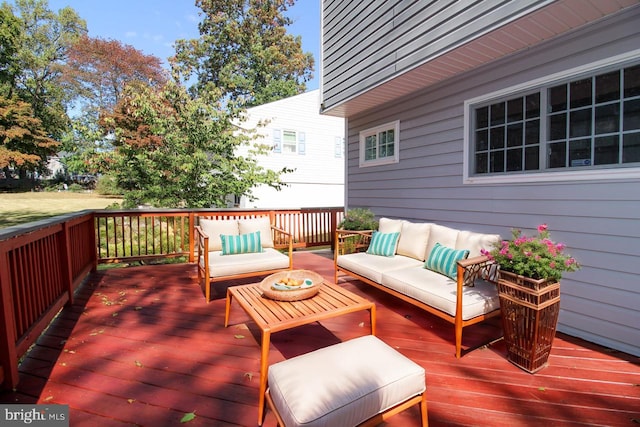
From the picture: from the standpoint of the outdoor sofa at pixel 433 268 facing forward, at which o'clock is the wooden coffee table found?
The wooden coffee table is roughly at 12 o'clock from the outdoor sofa.

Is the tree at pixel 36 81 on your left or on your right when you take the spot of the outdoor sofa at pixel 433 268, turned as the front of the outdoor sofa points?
on your right

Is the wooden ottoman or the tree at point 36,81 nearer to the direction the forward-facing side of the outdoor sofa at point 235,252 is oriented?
the wooden ottoman

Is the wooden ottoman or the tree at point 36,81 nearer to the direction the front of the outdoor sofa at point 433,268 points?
the wooden ottoman

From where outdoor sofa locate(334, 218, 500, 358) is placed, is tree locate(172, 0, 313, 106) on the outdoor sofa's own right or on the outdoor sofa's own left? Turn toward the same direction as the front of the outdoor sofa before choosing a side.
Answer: on the outdoor sofa's own right

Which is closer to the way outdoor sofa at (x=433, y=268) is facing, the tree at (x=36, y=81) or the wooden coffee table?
the wooden coffee table

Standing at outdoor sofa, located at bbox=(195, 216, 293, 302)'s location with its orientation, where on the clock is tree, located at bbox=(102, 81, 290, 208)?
The tree is roughly at 7 o'clock from the outdoor sofa.

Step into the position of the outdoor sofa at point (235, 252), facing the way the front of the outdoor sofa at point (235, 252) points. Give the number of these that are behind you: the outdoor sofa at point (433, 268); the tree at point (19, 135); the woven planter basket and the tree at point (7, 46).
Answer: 2

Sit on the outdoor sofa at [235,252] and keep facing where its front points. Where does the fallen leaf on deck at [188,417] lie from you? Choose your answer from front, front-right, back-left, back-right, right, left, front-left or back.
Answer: front-right

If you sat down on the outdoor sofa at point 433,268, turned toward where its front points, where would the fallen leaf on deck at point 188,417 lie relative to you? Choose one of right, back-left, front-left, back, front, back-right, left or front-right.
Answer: front

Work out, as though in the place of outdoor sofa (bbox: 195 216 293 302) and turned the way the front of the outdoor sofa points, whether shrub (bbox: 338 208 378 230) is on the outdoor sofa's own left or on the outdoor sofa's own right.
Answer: on the outdoor sofa's own left

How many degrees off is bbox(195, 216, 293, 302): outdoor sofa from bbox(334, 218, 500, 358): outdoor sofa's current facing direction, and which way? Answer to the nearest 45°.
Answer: approximately 45° to its right

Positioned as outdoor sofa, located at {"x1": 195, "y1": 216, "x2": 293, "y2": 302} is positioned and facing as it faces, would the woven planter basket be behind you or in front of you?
in front

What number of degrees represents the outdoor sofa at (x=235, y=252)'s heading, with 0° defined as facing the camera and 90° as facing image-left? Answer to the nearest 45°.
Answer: approximately 315°

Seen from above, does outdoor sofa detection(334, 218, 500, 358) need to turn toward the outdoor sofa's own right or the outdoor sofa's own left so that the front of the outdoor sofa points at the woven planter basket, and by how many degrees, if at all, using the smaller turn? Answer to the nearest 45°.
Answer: approximately 90° to the outdoor sofa's own left

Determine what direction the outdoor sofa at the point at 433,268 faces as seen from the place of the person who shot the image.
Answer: facing the viewer and to the left of the viewer

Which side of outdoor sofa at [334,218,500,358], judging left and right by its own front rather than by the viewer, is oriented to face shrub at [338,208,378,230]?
right

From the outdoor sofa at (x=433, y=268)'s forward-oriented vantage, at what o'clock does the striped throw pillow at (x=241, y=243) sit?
The striped throw pillow is roughly at 2 o'clock from the outdoor sofa.

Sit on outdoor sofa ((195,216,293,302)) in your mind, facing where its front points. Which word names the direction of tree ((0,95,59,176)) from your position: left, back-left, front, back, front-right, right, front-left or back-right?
back

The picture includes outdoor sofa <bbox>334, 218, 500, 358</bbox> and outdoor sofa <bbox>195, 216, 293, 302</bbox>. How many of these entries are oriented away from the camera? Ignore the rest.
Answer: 0

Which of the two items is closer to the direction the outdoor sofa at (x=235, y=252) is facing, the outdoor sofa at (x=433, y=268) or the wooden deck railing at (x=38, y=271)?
the outdoor sofa

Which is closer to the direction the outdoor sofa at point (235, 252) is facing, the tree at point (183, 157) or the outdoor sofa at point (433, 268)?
the outdoor sofa
